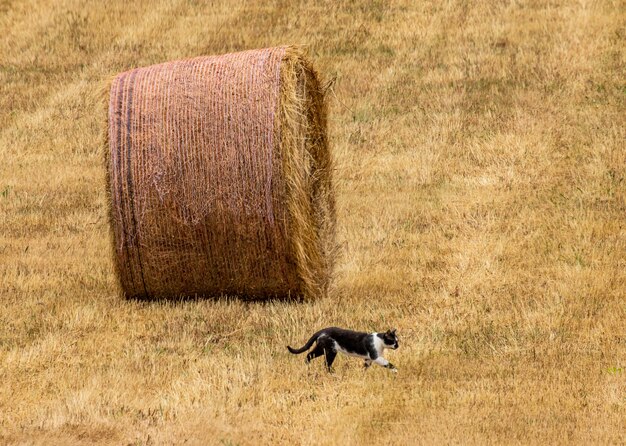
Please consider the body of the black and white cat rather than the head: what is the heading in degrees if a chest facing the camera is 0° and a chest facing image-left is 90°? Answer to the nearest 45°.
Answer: approximately 270°
